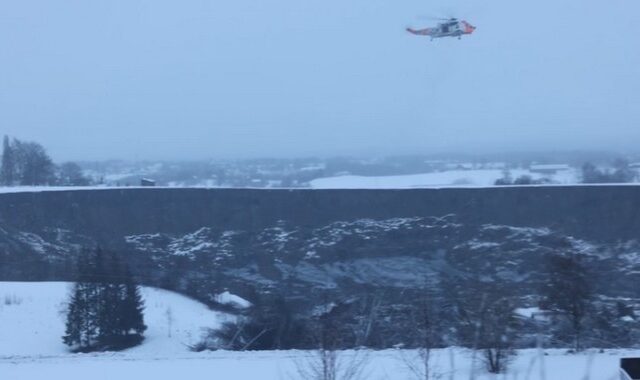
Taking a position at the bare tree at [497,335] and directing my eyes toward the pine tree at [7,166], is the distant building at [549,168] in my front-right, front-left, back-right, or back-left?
front-right

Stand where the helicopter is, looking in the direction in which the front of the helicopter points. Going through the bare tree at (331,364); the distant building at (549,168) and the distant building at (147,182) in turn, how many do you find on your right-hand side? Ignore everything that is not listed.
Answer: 1

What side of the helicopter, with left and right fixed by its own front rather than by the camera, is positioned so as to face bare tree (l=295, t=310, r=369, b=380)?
right

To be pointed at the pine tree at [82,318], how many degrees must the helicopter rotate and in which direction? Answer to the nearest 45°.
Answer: approximately 180°

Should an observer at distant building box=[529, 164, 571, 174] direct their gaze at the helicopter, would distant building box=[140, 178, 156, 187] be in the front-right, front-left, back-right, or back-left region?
front-right

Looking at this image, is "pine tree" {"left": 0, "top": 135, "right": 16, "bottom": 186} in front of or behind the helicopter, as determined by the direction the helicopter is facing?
behind

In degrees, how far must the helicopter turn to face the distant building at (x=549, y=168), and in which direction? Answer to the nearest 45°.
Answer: approximately 90° to its left

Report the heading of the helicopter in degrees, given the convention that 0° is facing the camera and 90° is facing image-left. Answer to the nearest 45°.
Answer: approximately 270°
